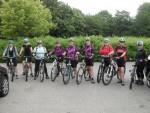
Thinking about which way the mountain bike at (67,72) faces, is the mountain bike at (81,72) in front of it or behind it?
behind

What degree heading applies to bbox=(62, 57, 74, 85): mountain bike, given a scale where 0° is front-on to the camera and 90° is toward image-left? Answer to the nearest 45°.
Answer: approximately 45°

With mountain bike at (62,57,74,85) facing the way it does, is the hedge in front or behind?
behind

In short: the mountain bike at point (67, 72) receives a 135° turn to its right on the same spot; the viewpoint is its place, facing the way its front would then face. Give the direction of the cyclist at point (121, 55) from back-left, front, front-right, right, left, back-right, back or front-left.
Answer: right

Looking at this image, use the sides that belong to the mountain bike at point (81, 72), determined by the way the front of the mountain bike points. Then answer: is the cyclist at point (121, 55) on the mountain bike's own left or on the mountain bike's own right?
on the mountain bike's own left
